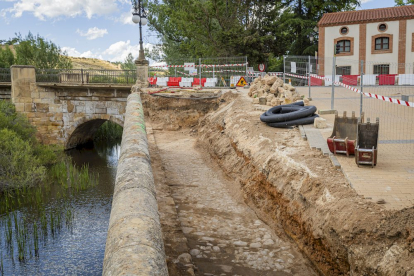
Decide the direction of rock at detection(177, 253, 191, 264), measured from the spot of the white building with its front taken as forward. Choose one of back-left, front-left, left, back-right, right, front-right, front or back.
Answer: front

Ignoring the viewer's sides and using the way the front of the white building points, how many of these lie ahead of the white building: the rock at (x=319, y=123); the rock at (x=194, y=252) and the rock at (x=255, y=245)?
3

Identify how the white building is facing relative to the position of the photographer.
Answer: facing the viewer

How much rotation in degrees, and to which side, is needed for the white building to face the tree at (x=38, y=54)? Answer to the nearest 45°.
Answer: approximately 90° to its right

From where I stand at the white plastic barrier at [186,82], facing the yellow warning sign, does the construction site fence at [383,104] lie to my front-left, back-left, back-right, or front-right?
front-right

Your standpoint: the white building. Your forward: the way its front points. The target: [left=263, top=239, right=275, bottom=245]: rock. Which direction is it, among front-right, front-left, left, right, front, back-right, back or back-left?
front

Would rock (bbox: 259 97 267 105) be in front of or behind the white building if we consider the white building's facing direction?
in front

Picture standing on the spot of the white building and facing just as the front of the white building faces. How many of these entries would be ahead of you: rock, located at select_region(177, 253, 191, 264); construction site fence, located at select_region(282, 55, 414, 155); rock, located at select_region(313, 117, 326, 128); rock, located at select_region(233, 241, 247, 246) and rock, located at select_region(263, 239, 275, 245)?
5

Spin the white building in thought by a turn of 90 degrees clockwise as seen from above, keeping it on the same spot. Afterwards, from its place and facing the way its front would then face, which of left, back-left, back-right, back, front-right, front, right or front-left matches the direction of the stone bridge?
front-left

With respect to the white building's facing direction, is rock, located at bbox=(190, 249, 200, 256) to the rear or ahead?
ahead

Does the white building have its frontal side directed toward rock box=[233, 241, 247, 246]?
yes

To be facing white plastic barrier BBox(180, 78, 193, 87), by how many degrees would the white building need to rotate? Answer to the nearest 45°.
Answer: approximately 45° to its right
